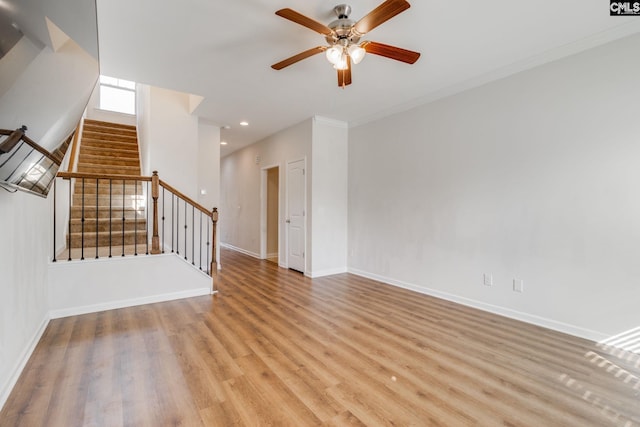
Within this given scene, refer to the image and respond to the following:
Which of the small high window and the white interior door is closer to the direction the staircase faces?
the white interior door

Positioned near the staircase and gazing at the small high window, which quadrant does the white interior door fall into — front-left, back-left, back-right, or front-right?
back-right

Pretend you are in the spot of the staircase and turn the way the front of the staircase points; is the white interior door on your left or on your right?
on your left

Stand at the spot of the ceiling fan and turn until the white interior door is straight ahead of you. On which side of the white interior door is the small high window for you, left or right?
left

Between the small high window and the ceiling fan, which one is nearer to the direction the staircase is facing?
the ceiling fan

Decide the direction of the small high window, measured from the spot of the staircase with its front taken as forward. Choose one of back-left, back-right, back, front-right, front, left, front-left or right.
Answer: back

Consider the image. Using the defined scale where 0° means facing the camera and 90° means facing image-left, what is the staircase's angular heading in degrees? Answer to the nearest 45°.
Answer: approximately 0°

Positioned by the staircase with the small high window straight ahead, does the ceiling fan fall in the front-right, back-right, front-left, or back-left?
back-right

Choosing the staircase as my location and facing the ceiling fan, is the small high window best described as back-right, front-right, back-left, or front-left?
back-left

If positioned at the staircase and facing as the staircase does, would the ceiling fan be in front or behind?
in front
